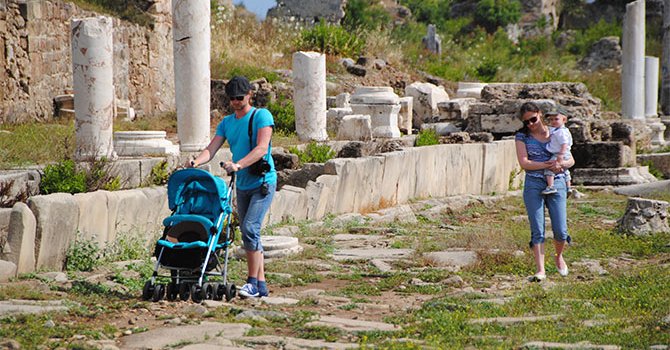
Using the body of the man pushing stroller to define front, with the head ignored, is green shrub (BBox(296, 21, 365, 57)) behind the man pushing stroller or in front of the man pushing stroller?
behind

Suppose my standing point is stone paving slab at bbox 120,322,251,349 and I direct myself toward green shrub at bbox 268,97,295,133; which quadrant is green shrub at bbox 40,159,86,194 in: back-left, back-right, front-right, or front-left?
front-left

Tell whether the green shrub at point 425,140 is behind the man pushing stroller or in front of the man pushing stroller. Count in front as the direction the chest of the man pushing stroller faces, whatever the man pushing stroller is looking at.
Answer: behind

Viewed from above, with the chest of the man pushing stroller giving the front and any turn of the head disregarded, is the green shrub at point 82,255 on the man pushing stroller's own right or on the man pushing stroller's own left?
on the man pushing stroller's own right

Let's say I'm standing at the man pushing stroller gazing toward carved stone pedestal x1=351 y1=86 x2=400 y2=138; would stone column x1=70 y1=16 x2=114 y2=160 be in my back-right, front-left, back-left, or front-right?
front-left

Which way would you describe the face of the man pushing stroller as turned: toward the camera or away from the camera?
toward the camera

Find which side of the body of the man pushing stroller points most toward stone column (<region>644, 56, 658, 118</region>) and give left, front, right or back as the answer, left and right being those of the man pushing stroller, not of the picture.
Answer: back

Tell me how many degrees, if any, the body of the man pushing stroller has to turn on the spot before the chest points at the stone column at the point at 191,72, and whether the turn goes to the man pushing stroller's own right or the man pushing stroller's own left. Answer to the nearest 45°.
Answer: approximately 135° to the man pushing stroller's own right

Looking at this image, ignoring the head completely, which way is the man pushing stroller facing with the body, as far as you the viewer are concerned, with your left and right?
facing the viewer and to the left of the viewer

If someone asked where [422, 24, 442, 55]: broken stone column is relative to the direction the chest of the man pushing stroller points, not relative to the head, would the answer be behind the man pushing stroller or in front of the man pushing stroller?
behind

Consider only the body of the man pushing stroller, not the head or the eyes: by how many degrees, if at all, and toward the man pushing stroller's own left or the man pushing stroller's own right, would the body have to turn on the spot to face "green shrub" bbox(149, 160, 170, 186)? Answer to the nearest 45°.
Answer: approximately 135° to the man pushing stroller's own right

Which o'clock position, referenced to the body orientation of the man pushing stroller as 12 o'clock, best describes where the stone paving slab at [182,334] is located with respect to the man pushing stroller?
The stone paving slab is roughly at 11 o'clock from the man pushing stroller.

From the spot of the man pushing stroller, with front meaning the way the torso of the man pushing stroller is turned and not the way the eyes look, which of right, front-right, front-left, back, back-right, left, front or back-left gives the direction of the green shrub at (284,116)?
back-right
